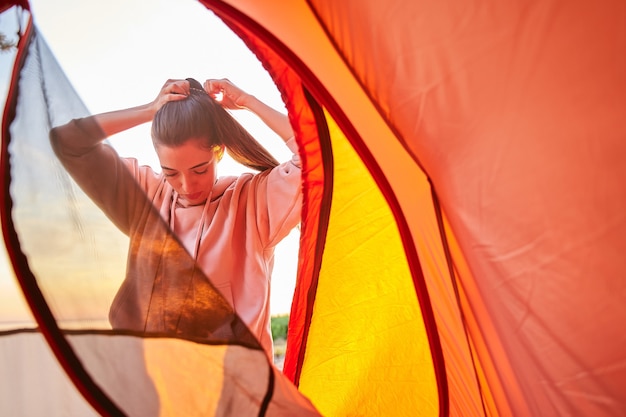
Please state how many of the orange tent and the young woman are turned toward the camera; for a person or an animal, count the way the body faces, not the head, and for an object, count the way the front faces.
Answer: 1

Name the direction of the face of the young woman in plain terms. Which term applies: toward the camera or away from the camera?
toward the camera

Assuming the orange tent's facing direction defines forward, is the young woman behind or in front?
in front

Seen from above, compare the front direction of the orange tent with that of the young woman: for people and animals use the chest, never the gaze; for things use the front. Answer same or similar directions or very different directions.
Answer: very different directions

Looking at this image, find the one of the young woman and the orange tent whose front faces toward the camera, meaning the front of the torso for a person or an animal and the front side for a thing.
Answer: the young woman

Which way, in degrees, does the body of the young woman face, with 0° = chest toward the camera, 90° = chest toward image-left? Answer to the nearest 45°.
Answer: approximately 0°

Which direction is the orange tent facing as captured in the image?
away from the camera

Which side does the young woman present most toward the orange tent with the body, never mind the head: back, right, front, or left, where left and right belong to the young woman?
front
